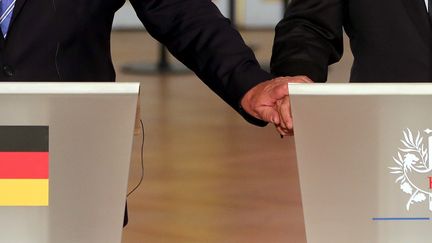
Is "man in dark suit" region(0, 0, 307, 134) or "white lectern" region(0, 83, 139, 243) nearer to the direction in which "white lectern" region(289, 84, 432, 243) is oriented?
the white lectern

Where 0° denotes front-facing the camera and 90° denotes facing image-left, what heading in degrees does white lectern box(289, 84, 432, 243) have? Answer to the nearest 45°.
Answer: approximately 0°

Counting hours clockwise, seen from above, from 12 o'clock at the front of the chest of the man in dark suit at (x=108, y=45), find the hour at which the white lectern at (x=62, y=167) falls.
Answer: The white lectern is roughly at 12 o'clock from the man in dark suit.

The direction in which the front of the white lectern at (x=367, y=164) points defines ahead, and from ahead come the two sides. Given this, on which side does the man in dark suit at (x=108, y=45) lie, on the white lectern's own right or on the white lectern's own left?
on the white lectern's own right

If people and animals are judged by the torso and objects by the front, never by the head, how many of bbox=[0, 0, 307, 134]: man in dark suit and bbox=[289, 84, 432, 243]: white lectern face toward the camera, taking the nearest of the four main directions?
2

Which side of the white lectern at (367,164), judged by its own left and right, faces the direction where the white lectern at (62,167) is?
right

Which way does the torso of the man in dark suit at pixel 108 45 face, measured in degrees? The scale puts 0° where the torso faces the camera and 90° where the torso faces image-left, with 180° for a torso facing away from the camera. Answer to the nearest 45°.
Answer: approximately 0°

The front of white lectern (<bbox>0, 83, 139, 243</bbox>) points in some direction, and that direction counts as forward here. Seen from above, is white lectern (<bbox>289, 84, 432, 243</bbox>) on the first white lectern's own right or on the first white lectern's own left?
on the first white lectern's own left
